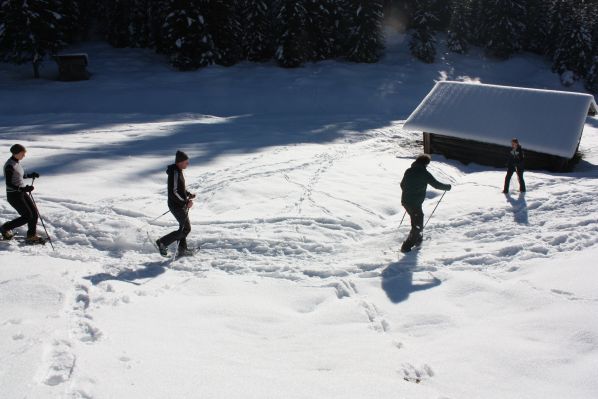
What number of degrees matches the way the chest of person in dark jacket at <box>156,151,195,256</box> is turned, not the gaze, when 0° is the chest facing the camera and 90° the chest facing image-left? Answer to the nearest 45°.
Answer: approximately 270°

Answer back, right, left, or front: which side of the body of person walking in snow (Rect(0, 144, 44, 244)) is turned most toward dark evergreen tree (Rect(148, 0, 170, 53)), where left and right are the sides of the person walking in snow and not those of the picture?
left

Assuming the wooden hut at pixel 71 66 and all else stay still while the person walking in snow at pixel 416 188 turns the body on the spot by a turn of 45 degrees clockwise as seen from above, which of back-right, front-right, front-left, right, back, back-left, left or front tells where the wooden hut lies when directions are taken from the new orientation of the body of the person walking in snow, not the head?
back-left

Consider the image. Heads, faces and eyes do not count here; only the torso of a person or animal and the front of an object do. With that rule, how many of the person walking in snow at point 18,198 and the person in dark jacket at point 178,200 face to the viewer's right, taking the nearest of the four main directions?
2

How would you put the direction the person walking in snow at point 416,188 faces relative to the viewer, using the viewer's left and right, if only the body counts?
facing away from the viewer and to the right of the viewer

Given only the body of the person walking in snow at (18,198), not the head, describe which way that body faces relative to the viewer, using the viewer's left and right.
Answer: facing to the right of the viewer

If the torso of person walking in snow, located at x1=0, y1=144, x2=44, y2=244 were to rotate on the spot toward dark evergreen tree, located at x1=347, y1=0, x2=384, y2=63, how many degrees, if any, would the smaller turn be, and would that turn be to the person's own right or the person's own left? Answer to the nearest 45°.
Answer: approximately 45° to the person's own left
